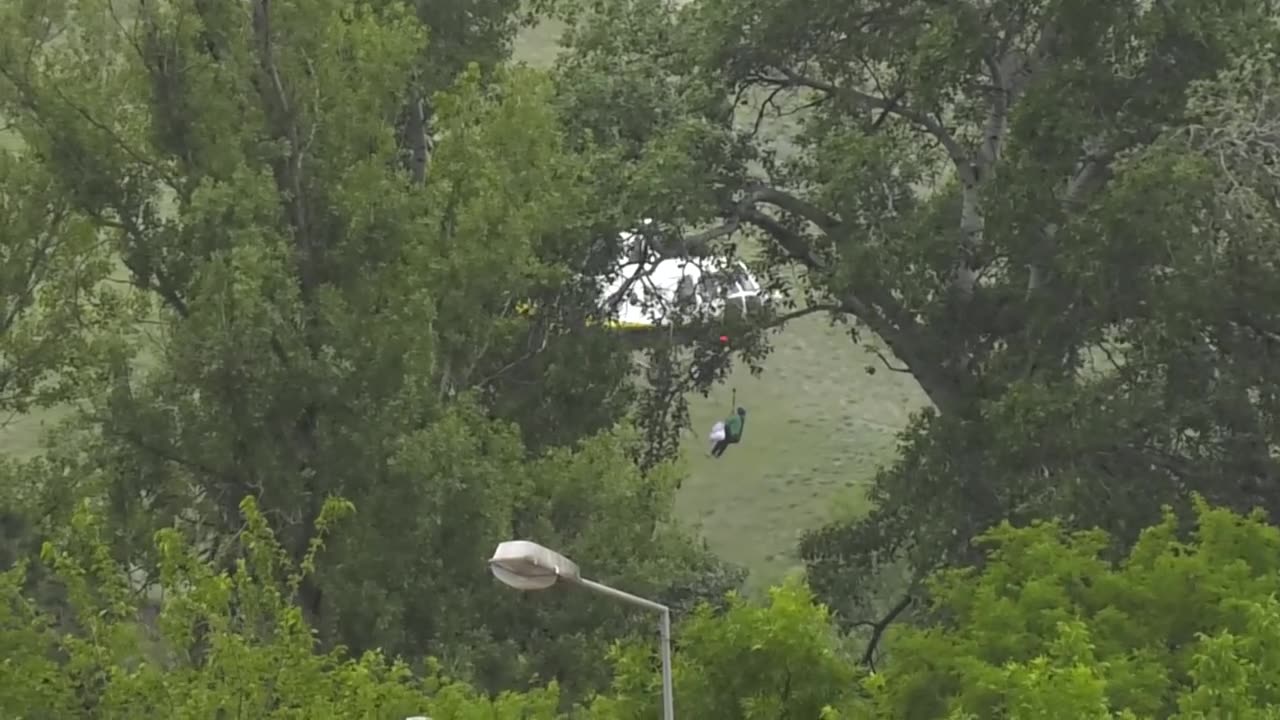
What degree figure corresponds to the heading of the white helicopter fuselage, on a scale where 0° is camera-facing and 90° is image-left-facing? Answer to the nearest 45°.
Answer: approximately 270°

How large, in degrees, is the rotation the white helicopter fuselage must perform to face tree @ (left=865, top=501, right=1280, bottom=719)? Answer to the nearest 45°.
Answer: approximately 45° to its right

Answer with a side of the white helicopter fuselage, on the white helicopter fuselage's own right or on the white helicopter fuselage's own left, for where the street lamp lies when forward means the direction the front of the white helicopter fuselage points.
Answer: on the white helicopter fuselage's own right

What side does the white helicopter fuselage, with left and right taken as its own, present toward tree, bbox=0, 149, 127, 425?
back
